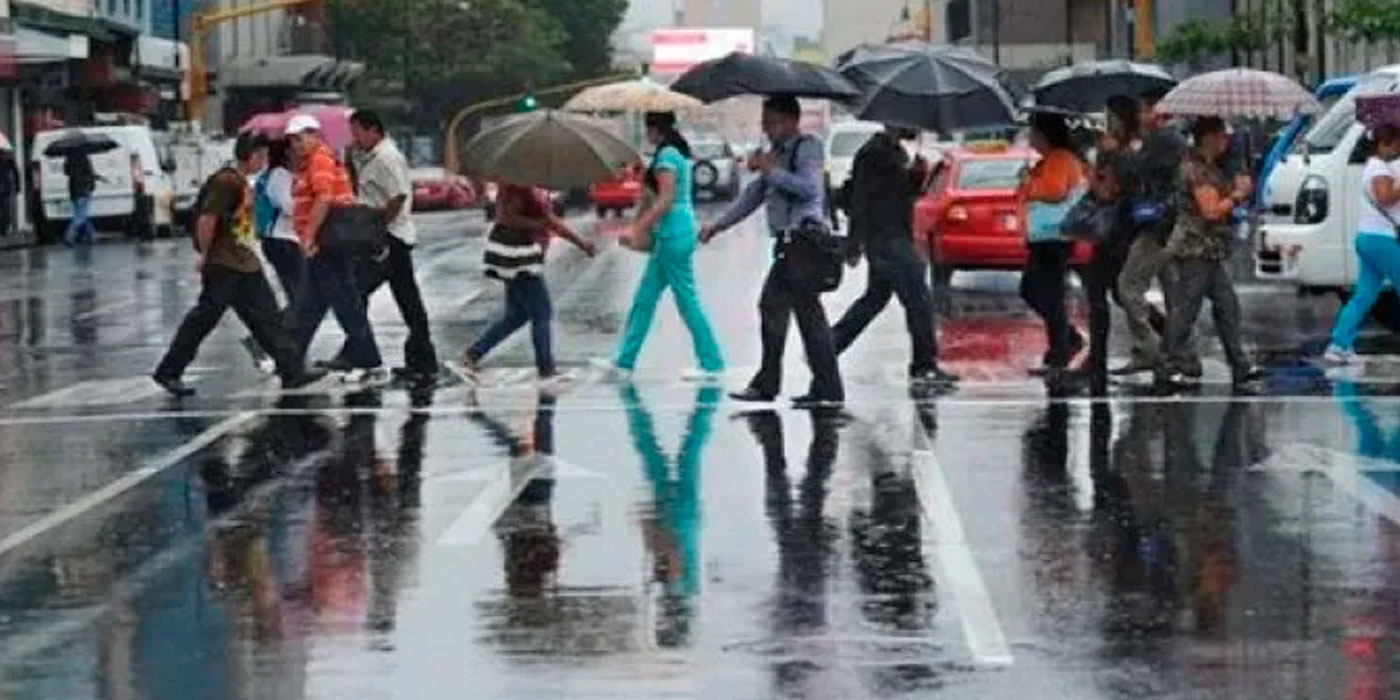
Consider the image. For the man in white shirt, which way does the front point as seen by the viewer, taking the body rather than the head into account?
to the viewer's left

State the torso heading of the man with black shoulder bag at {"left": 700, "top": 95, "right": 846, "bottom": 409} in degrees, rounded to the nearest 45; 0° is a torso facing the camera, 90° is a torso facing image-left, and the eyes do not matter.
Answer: approximately 90°

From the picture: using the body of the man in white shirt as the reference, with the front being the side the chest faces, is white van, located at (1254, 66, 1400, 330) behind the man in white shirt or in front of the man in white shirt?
behind

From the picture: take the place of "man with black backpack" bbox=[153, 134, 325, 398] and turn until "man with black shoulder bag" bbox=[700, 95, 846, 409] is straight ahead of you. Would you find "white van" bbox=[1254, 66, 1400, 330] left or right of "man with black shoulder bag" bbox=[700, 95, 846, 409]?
left

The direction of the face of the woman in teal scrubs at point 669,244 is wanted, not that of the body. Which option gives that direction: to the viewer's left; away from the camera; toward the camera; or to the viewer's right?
to the viewer's left

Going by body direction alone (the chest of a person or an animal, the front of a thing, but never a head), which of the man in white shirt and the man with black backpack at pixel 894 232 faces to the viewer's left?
the man in white shirt

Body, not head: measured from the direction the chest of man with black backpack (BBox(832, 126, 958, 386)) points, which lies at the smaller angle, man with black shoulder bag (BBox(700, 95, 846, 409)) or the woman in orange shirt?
the woman in orange shirt
